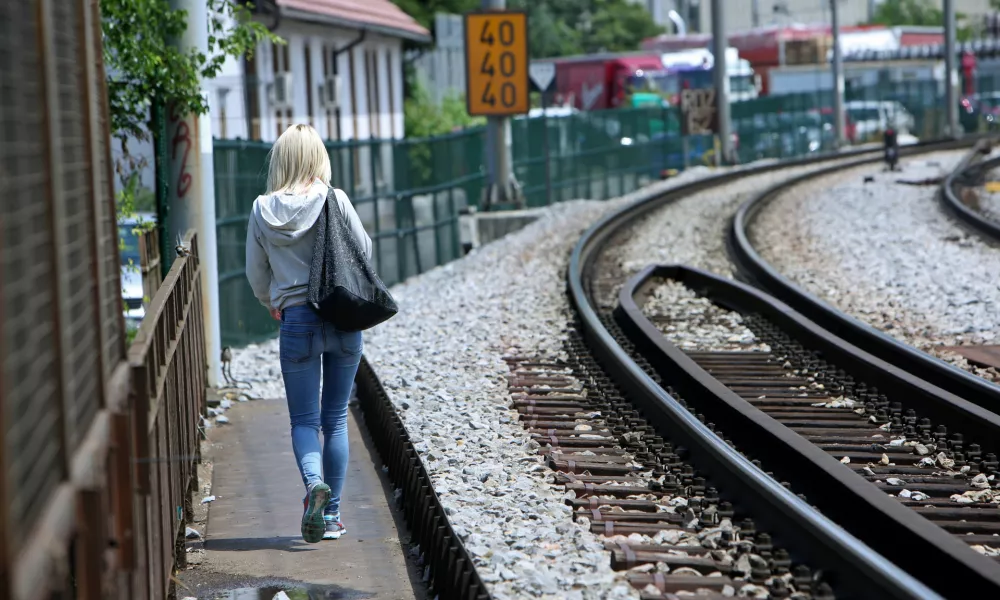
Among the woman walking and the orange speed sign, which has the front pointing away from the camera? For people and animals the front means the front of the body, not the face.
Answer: the woman walking

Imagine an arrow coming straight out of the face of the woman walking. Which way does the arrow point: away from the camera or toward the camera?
away from the camera

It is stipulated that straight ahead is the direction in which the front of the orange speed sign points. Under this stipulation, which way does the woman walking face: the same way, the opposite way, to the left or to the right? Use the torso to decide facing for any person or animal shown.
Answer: the opposite way

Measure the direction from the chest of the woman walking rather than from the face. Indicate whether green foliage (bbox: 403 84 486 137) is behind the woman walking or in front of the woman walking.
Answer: in front

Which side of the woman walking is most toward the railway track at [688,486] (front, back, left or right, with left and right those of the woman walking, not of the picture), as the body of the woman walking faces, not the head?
right

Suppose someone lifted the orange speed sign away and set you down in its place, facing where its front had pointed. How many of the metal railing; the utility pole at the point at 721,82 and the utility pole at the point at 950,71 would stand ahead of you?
1

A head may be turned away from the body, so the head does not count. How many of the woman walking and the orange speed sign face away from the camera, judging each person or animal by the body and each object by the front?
1

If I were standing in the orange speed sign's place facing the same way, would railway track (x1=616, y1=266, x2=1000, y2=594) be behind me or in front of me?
in front

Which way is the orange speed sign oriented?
toward the camera

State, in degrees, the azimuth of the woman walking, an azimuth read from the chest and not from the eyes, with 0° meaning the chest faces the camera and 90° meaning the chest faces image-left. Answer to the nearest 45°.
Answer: approximately 180°

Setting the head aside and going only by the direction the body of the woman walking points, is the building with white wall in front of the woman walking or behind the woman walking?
in front
